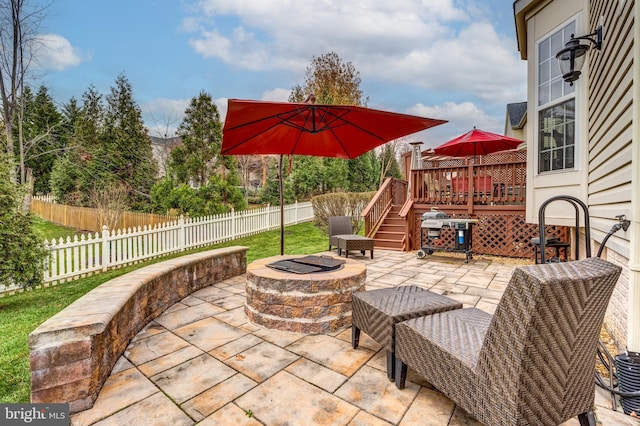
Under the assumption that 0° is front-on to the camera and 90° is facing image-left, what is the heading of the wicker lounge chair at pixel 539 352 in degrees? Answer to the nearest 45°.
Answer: approximately 135°

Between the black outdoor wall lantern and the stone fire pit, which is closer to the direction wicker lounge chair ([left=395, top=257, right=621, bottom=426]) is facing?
the stone fire pit

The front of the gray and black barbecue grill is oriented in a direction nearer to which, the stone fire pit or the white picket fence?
the stone fire pit

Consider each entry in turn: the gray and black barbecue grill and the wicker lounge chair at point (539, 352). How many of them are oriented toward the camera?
1

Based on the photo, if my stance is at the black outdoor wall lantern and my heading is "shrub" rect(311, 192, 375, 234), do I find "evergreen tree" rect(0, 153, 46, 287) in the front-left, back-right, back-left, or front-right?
front-left

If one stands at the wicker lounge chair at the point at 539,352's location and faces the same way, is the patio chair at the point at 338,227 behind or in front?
in front

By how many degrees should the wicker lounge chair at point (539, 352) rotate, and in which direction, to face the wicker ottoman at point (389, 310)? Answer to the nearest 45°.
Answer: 0° — it already faces it

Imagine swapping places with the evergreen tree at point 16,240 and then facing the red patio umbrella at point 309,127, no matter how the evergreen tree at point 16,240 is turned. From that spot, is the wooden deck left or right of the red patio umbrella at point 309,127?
left

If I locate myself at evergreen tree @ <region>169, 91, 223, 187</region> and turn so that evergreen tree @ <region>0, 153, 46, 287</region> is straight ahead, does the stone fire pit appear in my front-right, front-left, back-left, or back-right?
front-left

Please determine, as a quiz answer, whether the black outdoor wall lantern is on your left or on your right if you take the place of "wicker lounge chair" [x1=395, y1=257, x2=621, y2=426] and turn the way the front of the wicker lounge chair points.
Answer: on your right

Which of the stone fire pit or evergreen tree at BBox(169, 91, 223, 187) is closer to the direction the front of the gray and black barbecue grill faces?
the stone fire pit

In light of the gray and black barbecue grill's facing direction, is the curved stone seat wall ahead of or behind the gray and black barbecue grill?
ahead

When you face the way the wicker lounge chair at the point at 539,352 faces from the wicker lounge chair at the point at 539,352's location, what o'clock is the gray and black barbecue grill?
The gray and black barbecue grill is roughly at 1 o'clock from the wicker lounge chair.

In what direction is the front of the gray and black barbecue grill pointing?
toward the camera
